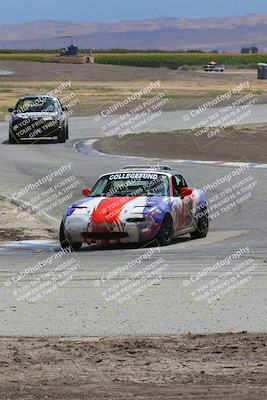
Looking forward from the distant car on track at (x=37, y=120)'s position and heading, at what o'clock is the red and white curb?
The red and white curb is roughly at 11 o'clock from the distant car on track.

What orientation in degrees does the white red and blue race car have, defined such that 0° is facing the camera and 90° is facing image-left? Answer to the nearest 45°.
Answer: approximately 45°

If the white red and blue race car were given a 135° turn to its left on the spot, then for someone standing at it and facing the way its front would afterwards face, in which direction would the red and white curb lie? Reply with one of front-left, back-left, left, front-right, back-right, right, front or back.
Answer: left

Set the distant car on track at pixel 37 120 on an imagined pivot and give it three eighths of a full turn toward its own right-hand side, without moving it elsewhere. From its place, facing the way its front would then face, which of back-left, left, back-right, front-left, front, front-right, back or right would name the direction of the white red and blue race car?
back-left

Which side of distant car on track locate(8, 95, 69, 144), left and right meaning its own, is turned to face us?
front
